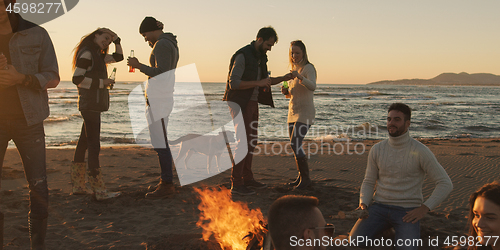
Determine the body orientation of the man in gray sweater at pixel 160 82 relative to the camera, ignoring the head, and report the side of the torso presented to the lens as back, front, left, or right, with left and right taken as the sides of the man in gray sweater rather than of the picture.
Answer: left

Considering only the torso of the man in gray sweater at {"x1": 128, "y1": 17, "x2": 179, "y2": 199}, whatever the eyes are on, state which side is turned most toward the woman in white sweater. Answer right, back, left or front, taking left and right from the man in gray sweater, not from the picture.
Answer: back

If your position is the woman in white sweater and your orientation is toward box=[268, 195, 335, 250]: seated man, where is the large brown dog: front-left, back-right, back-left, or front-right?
back-right

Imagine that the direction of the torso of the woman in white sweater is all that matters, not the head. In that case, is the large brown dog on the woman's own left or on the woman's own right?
on the woman's own right

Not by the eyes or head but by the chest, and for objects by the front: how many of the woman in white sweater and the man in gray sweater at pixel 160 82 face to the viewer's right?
0

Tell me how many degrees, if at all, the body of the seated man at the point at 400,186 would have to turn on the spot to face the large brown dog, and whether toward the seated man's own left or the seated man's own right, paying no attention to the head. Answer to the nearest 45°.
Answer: approximately 90° to the seated man's own right

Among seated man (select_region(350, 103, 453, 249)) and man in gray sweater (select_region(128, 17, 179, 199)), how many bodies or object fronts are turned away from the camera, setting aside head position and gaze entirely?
0

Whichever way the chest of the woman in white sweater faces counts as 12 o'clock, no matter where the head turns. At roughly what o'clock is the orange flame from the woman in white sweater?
The orange flame is roughly at 11 o'clock from the woman in white sweater.

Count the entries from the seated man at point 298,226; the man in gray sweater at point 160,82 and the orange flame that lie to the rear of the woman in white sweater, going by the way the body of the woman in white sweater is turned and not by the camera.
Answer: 0

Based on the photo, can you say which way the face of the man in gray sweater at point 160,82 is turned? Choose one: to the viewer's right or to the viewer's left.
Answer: to the viewer's left

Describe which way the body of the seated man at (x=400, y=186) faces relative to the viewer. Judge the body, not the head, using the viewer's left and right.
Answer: facing the viewer and to the left of the viewer
